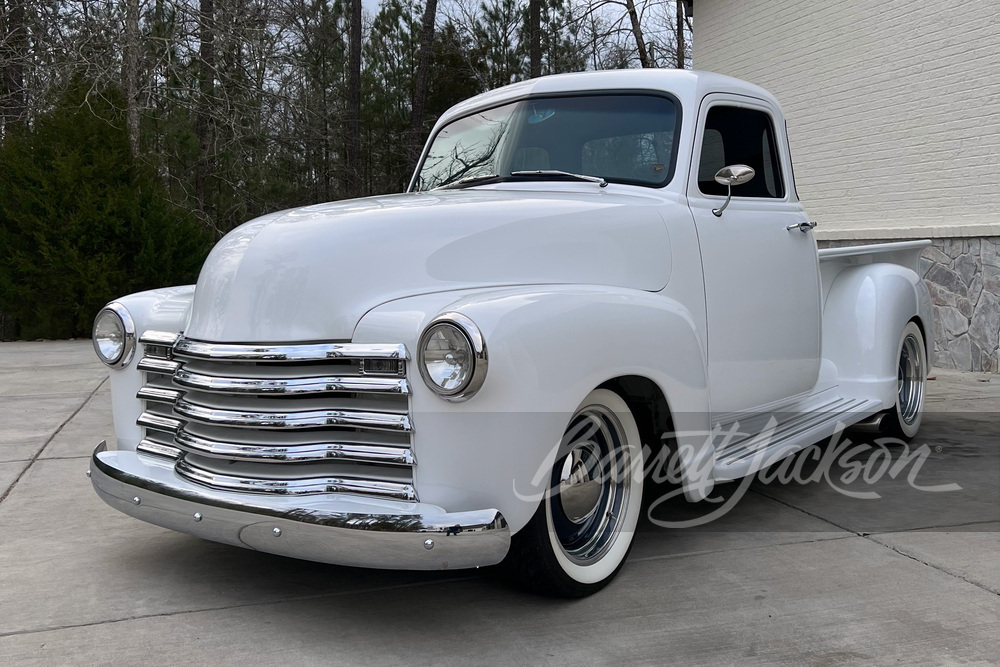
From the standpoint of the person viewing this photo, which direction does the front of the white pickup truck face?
facing the viewer and to the left of the viewer
